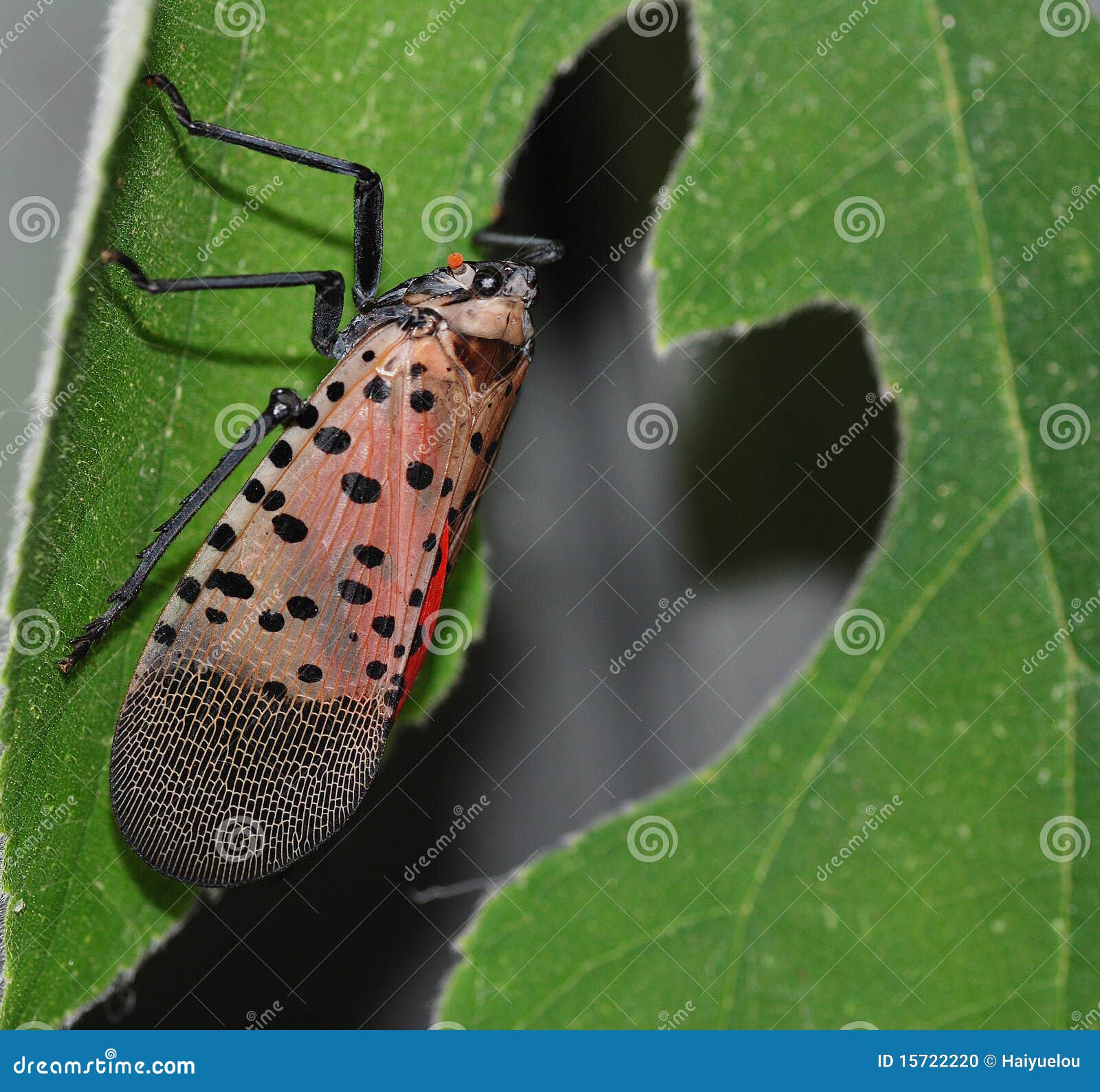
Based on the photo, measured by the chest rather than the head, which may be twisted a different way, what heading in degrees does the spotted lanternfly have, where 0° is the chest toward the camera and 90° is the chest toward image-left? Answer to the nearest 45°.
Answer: approximately 225°
